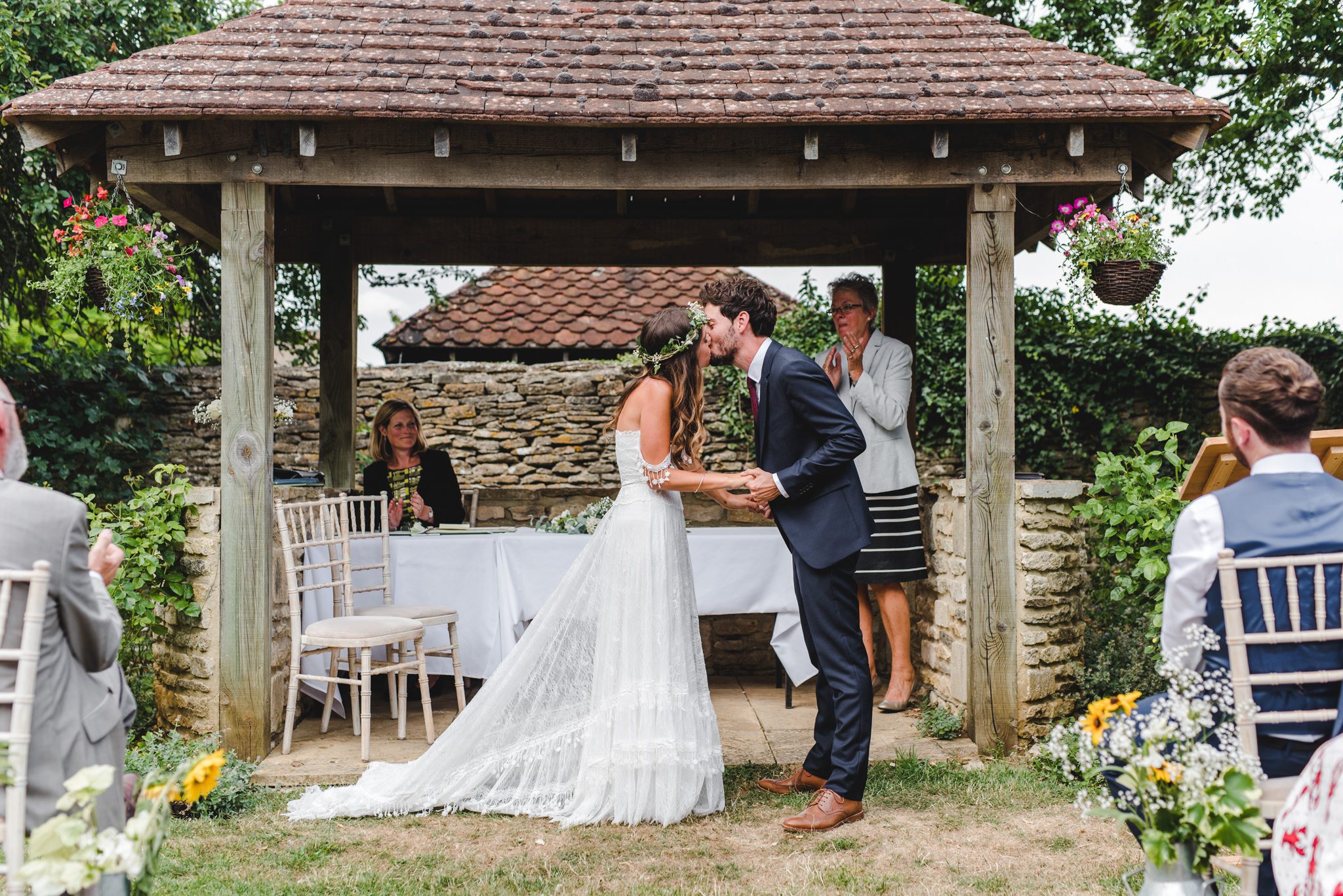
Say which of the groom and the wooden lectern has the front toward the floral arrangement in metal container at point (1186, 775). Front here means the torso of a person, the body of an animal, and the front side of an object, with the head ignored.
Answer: the wooden lectern

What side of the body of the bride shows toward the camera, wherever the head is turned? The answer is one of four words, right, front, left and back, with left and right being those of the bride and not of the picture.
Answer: right

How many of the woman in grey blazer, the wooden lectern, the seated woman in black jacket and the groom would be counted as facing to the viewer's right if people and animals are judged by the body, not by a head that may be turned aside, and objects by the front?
0

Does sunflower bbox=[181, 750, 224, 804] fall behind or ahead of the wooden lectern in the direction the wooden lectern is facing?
ahead

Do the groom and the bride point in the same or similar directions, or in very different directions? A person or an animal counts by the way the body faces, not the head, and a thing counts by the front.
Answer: very different directions

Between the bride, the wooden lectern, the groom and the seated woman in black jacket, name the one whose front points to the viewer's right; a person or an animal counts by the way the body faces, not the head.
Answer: the bride

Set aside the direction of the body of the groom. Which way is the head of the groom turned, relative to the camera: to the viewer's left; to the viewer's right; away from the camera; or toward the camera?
to the viewer's left

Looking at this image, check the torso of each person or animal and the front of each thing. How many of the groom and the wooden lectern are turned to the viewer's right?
0

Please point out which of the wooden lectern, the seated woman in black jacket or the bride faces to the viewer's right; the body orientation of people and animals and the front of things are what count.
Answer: the bride

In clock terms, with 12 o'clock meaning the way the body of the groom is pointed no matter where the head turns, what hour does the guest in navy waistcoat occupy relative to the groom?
The guest in navy waistcoat is roughly at 8 o'clock from the groom.

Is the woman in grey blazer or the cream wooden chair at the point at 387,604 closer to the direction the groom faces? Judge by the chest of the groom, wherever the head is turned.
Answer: the cream wooden chair

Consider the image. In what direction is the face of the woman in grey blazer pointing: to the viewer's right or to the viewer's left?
to the viewer's left

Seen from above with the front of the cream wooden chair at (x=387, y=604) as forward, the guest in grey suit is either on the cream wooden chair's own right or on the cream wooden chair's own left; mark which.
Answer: on the cream wooden chair's own right

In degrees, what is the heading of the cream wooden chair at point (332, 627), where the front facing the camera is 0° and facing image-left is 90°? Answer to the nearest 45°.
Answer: approximately 315°

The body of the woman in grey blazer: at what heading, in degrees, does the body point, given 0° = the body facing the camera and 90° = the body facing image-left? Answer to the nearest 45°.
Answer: approximately 45°
